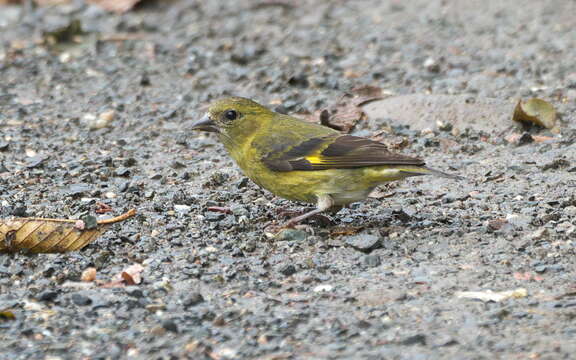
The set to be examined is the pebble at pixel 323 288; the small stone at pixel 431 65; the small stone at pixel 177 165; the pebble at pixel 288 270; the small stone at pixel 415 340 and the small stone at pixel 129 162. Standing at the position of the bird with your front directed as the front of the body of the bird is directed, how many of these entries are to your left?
3

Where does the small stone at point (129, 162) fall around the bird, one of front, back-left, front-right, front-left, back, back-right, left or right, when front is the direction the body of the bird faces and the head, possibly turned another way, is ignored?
front-right

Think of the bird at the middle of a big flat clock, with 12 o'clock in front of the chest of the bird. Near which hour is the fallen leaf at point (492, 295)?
The fallen leaf is roughly at 8 o'clock from the bird.

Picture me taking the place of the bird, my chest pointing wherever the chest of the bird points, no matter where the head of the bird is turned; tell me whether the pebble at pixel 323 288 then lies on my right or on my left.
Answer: on my left

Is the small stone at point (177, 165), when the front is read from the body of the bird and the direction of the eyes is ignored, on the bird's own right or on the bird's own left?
on the bird's own right

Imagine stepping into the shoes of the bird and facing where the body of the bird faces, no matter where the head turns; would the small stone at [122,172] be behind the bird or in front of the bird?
in front

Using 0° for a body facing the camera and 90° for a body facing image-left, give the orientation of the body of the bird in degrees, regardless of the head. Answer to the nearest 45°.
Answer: approximately 90°

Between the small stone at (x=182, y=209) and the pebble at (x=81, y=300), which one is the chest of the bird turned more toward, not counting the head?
the small stone

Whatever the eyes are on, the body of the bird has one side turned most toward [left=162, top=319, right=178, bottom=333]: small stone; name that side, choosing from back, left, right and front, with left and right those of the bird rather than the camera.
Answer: left

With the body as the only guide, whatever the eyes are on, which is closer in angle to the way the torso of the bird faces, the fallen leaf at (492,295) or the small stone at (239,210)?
the small stone

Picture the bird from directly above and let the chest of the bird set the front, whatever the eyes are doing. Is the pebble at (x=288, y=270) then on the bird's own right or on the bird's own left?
on the bird's own left

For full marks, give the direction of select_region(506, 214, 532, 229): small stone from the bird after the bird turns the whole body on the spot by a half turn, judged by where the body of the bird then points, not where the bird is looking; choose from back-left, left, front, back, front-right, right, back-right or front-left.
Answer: front

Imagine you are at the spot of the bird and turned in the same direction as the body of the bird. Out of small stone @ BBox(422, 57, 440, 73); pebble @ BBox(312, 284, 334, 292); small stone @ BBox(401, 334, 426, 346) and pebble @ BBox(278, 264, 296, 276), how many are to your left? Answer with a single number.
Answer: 3

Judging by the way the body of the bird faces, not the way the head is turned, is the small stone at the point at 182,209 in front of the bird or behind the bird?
in front

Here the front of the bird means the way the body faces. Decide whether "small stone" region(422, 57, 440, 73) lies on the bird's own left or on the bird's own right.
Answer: on the bird's own right
